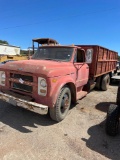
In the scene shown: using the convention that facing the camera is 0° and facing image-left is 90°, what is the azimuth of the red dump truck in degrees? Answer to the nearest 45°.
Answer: approximately 45°

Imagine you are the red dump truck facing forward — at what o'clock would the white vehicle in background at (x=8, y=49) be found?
The white vehicle in background is roughly at 4 o'clock from the red dump truck.
